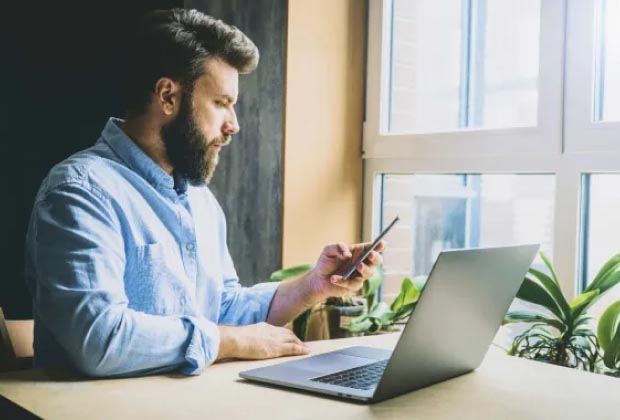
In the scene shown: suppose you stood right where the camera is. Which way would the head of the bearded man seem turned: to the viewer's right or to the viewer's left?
to the viewer's right

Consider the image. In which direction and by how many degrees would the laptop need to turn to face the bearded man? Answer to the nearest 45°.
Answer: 0° — it already faces them

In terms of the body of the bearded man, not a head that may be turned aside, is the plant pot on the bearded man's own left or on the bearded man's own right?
on the bearded man's own left

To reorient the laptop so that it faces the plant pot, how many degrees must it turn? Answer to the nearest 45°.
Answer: approximately 45° to its right

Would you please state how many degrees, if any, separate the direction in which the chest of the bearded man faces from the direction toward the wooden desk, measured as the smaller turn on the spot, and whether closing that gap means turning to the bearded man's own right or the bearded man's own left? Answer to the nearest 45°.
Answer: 0° — they already face it

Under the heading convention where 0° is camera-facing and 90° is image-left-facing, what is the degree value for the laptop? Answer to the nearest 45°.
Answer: approximately 135°

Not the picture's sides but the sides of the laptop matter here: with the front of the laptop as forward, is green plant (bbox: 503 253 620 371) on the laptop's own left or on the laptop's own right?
on the laptop's own right

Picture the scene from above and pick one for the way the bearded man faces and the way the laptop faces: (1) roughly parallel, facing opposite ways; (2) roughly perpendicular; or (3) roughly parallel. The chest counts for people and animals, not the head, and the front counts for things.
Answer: roughly parallel, facing opposite ways

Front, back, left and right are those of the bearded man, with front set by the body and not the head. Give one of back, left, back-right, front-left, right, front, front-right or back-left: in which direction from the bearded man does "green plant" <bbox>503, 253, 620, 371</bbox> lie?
front-left
